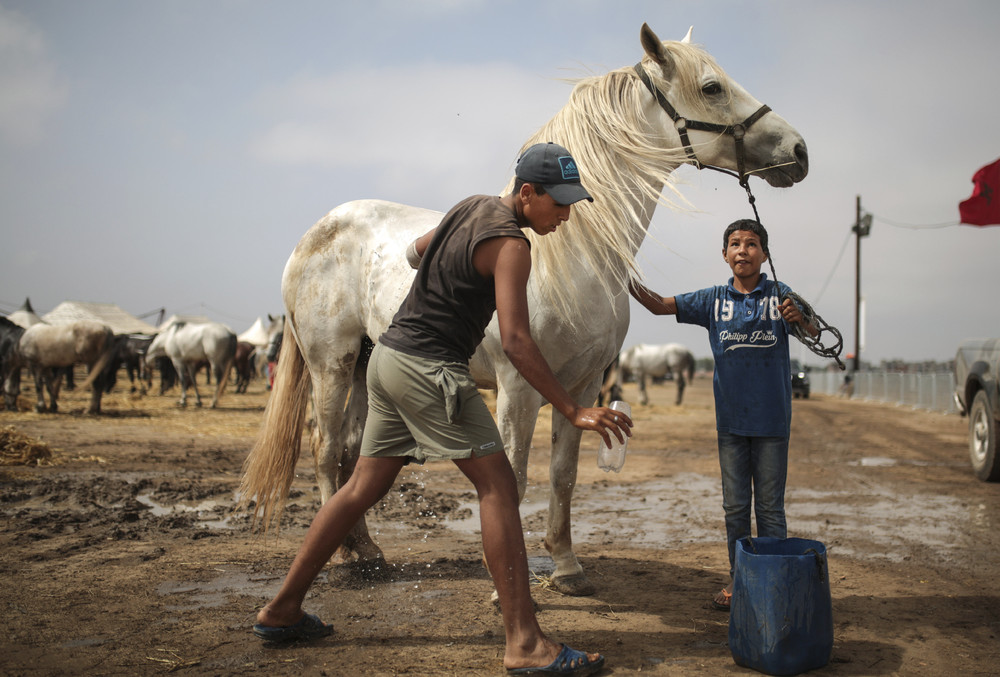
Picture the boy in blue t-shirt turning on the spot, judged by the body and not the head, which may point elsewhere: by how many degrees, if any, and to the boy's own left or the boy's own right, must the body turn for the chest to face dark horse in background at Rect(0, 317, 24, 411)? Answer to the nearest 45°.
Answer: approximately 135° to the boy's own right

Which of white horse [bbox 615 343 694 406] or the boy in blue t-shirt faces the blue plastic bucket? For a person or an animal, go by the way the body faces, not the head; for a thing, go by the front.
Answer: the boy in blue t-shirt

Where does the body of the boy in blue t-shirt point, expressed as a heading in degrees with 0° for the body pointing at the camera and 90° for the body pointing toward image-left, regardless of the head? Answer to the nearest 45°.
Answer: approximately 0°

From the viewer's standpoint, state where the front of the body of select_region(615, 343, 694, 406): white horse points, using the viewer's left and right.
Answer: facing to the left of the viewer

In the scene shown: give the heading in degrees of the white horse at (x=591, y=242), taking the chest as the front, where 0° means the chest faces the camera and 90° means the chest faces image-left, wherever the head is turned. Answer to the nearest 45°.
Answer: approximately 315°

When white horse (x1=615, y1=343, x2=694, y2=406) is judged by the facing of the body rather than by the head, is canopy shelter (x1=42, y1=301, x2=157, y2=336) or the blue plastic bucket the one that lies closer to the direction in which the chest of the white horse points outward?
the canopy shelter

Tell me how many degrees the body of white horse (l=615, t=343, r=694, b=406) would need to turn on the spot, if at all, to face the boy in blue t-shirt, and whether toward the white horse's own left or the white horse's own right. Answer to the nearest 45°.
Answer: approximately 90° to the white horse's own left
